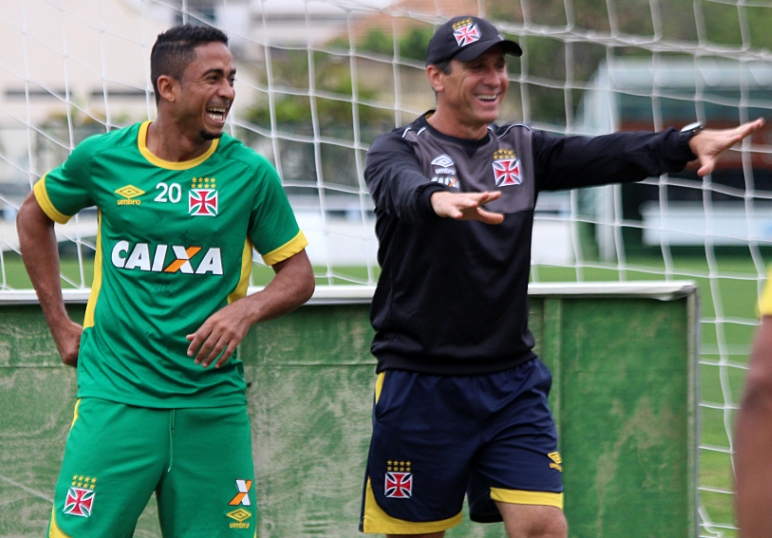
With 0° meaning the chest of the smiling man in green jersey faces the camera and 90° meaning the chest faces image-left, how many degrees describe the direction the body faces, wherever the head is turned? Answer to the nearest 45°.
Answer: approximately 0°

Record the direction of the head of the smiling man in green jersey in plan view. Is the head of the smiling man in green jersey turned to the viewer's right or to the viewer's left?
to the viewer's right

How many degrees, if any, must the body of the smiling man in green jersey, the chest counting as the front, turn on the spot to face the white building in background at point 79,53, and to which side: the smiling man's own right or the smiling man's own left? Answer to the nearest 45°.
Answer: approximately 180°
